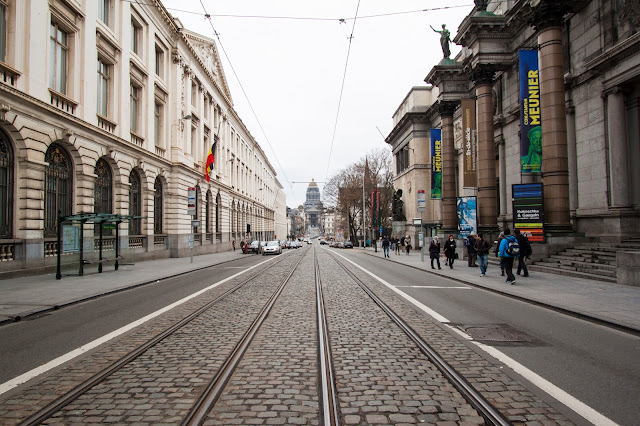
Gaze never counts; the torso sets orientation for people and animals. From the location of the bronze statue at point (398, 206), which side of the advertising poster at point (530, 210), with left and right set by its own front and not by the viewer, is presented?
right

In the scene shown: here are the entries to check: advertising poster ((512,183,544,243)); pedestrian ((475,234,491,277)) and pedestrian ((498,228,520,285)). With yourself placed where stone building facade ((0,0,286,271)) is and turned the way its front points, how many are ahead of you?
3

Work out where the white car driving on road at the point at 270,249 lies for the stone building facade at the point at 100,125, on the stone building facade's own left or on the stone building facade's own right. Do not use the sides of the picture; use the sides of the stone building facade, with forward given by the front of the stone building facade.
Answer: on the stone building facade's own left

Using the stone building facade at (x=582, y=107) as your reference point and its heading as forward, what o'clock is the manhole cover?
The manhole cover is roughly at 11 o'clock from the stone building facade.

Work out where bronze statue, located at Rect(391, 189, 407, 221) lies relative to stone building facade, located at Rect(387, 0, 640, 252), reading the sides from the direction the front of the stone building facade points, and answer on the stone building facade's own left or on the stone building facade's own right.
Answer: on the stone building facade's own right

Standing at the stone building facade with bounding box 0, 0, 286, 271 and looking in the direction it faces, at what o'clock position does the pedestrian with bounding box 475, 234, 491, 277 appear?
The pedestrian is roughly at 12 o'clock from the stone building facade.

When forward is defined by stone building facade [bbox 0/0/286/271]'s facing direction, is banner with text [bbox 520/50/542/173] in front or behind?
in front

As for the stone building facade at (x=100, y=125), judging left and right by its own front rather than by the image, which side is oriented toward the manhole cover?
front

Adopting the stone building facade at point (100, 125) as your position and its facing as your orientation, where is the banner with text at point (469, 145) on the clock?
The banner with text is roughly at 11 o'clock from the stone building facade.

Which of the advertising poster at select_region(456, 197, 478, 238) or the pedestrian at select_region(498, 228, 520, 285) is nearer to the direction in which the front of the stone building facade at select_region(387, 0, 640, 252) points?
the pedestrian

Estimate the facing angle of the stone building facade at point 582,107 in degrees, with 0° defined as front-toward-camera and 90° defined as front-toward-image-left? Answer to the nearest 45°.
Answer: approximately 45°

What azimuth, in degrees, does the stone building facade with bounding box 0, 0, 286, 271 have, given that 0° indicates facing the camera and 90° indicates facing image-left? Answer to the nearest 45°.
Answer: approximately 315°

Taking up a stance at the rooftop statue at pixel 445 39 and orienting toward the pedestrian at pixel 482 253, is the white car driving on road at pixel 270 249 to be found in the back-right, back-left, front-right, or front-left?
back-right
